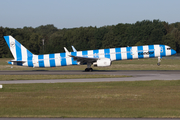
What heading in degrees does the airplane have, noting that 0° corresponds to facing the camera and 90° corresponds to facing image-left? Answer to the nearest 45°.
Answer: approximately 270°
